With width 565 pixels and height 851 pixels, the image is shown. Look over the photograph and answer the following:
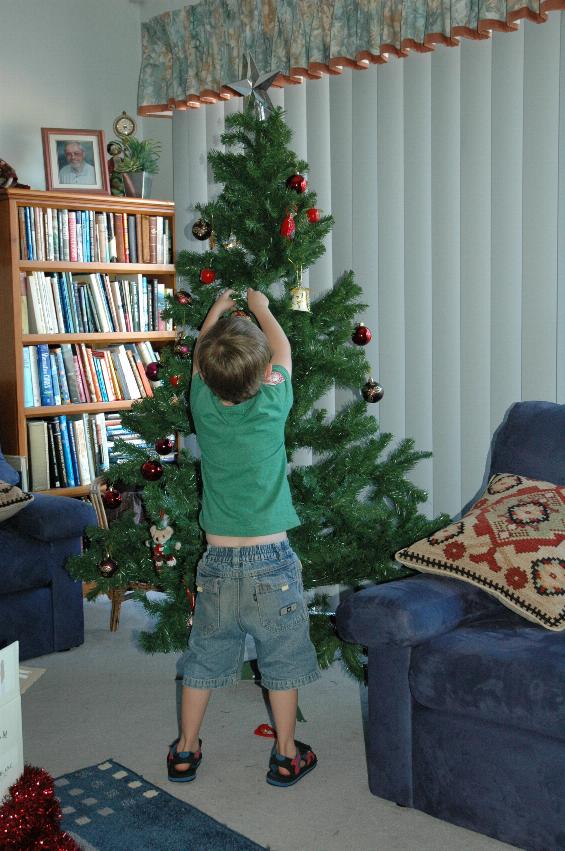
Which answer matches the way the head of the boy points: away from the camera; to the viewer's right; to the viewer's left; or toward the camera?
away from the camera

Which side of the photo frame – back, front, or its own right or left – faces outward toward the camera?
front

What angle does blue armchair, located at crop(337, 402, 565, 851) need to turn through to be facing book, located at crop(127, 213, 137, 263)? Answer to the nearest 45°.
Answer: approximately 90° to its right

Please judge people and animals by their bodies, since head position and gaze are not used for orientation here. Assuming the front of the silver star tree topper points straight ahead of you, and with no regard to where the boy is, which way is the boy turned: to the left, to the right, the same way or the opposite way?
the opposite way

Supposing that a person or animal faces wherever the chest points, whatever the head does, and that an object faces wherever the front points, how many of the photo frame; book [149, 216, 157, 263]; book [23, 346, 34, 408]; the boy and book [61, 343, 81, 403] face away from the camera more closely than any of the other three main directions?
1

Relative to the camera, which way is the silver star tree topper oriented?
toward the camera

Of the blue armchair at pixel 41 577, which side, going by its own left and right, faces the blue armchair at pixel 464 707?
front

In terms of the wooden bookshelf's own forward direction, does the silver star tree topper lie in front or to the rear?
in front

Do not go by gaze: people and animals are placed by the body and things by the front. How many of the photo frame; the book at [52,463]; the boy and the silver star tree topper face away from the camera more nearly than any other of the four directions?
1
